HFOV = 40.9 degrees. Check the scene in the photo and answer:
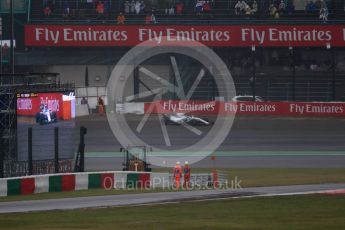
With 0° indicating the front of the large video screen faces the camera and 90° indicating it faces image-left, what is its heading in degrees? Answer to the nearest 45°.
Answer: approximately 0°
